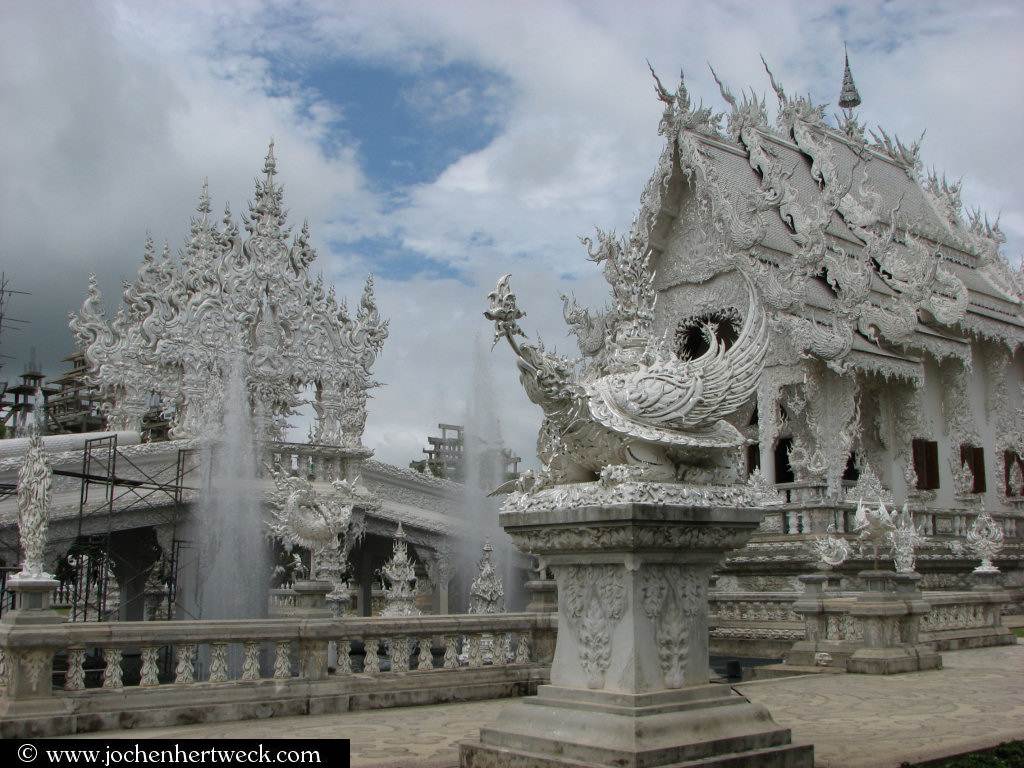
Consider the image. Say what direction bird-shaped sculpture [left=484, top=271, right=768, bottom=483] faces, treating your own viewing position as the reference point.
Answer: facing to the left of the viewer

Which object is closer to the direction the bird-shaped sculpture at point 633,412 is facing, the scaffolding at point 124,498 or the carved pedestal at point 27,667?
the carved pedestal

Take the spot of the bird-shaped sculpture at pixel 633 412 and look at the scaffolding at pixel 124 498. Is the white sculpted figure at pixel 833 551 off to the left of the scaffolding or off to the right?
right

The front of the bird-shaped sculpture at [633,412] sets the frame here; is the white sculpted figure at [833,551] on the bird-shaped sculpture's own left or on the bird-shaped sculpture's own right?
on the bird-shaped sculpture's own right

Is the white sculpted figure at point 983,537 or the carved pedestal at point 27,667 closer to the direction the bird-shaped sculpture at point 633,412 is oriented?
the carved pedestal
